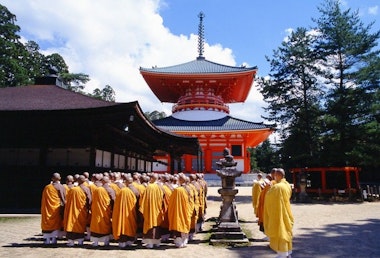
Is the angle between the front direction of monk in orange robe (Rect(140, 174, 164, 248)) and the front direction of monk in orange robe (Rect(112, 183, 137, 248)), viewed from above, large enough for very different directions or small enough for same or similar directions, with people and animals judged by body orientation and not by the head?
same or similar directions

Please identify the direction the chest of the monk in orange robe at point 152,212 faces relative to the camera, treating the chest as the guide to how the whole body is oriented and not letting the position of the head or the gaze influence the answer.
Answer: away from the camera

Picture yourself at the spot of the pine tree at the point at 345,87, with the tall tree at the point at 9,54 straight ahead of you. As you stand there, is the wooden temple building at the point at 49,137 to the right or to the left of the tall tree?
left

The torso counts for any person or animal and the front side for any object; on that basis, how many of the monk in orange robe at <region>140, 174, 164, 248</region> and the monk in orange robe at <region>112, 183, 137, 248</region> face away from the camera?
2

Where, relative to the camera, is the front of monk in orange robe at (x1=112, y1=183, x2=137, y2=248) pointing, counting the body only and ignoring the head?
away from the camera

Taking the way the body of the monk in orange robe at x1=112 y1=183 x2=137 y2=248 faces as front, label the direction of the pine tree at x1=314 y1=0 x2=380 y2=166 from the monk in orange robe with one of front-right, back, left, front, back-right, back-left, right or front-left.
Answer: front-right

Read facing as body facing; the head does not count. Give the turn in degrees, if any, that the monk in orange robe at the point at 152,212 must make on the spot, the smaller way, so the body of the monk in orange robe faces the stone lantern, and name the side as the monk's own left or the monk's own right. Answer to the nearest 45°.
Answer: approximately 90° to the monk's own right

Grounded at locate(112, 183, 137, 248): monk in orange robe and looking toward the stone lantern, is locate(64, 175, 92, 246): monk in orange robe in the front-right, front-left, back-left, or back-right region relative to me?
back-left

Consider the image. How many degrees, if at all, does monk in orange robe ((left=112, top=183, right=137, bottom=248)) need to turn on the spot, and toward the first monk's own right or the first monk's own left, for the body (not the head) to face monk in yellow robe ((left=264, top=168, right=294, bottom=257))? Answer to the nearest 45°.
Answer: approximately 135° to the first monk's own right

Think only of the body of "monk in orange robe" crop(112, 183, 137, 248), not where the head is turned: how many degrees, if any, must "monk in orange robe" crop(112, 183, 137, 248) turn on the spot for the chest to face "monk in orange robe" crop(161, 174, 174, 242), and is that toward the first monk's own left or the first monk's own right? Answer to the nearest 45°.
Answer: approximately 90° to the first monk's own right

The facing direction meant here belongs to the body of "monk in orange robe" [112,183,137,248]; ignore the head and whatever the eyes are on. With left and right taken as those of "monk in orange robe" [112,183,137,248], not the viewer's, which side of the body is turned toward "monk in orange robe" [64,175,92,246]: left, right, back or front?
left

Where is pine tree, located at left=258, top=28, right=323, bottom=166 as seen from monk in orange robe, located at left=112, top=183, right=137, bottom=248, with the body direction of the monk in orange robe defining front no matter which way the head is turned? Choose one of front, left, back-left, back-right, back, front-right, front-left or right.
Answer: front-right

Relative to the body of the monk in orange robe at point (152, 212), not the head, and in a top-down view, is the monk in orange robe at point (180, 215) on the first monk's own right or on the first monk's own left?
on the first monk's own right

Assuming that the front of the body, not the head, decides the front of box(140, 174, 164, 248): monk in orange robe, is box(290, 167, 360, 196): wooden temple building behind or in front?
in front
